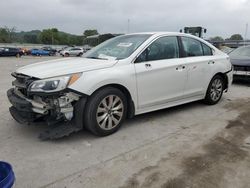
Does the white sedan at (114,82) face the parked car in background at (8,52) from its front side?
no

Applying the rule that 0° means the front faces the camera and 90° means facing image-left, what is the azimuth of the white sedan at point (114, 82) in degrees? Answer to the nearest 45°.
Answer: approximately 45°

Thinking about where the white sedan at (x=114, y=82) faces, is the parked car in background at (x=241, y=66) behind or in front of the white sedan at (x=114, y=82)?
behind

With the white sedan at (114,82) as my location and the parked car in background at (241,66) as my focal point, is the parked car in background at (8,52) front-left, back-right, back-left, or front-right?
front-left
